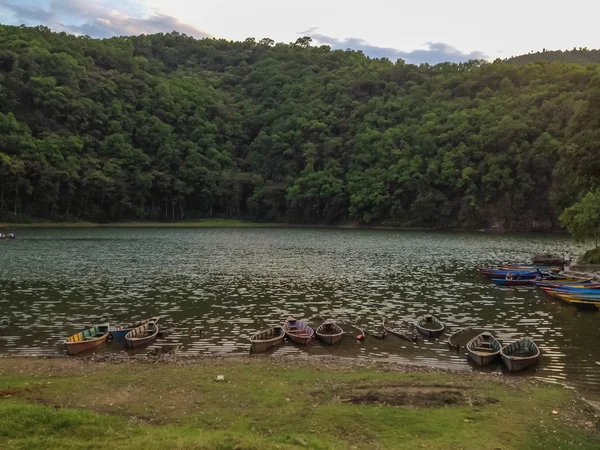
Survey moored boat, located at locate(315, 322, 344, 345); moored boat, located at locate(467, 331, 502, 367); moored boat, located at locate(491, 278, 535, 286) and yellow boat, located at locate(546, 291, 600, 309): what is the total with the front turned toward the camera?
2

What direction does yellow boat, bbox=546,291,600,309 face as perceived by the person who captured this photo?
facing to the left of the viewer

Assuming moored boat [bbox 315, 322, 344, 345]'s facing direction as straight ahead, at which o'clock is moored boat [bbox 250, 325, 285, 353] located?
moored boat [bbox 250, 325, 285, 353] is roughly at 2 o'clock from moored boat [bbox 315, 322, 344, 345].

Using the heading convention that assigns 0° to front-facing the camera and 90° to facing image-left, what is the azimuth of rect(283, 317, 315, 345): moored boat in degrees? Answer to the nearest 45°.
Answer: approximately 315°
